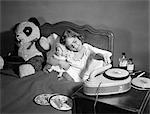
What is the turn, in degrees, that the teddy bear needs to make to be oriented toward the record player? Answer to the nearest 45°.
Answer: approximately 90° to its left

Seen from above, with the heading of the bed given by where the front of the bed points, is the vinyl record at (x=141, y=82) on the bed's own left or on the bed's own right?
on the bed's own left

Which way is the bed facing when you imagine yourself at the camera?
facing the viewer and to the left of the viewer

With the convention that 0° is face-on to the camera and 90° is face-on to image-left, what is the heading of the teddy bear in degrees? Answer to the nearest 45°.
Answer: approximately 45°

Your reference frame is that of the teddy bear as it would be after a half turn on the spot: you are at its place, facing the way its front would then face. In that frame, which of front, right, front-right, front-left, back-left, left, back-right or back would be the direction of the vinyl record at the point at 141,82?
right

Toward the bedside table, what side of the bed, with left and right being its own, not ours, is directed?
left

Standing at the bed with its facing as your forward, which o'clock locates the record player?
The record player is roughly at 9 o'clock from the bed.
